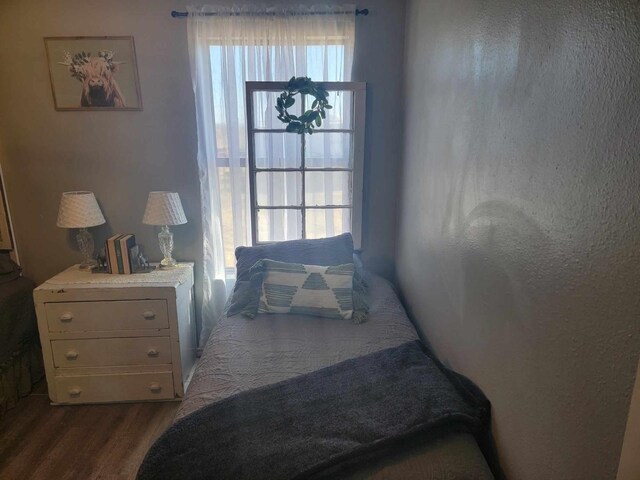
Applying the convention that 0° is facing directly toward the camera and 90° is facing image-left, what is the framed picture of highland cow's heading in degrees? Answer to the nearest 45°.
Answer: approximately 0°

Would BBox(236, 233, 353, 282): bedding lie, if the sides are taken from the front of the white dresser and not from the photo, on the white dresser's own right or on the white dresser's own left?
on the white dresser's own left

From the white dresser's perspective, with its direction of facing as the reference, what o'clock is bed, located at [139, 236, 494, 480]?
The bed is roughly at 11 o'clock from the white dresser.

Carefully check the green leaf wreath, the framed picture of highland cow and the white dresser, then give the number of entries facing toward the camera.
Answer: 3

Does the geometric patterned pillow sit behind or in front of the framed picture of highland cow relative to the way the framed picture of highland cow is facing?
in front

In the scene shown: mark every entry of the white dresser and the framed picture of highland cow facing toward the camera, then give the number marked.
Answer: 2

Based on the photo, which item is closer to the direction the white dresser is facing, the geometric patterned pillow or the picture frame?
the geometric patterned pillow

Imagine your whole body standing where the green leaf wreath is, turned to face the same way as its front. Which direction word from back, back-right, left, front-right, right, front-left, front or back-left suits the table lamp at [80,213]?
right

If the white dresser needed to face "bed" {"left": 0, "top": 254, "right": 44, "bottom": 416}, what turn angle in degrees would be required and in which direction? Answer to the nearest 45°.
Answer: approximately 135° to its right

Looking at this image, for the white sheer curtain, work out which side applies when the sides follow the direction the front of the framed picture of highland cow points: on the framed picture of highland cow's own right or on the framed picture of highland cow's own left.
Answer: on the framed picture of highland cow's own left
